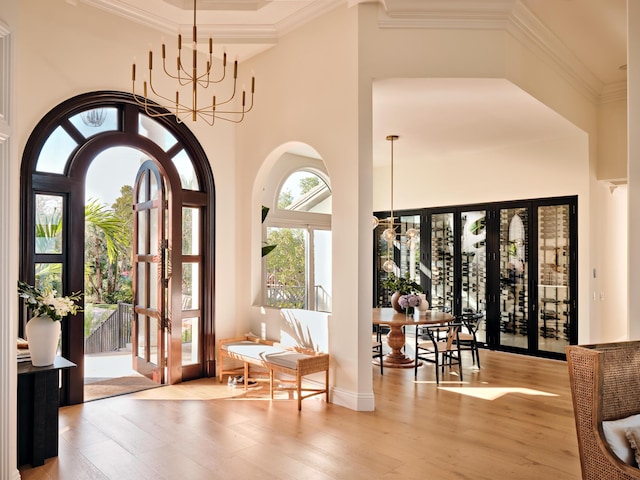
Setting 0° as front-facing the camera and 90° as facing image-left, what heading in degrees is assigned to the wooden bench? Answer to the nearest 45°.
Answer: approximately 45°

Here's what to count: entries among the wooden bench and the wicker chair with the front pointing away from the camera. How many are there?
0

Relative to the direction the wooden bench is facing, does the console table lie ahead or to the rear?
ahead

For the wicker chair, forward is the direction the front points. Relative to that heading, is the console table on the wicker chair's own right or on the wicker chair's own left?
on the wicker chair's own right

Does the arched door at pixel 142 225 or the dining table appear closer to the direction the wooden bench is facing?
the arched door

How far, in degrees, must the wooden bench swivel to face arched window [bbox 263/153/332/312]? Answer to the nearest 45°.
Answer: approximately 135° to its right

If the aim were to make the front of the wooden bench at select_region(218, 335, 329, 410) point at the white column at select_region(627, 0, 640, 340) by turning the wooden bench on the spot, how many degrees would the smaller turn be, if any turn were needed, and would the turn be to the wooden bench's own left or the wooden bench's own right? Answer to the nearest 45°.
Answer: approximately 90° to the wooden bench's own left
